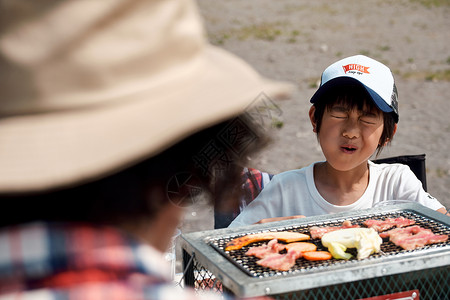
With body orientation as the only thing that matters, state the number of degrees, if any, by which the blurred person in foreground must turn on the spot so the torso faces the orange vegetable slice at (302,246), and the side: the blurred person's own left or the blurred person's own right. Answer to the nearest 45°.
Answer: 0° — they already face it

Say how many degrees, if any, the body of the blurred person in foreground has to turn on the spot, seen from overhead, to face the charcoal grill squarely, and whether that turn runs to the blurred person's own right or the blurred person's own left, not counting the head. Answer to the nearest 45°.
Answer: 0° — they already face it

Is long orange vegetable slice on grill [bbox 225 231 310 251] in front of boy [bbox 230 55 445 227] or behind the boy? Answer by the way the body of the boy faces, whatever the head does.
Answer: in front

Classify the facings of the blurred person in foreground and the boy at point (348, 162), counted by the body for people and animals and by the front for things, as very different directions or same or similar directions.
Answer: very different directions

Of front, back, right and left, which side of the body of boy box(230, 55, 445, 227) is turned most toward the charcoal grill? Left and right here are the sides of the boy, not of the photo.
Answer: front

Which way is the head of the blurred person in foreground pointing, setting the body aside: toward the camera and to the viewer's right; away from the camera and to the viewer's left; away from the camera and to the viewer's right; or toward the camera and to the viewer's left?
away from the camera and to the viewer's right

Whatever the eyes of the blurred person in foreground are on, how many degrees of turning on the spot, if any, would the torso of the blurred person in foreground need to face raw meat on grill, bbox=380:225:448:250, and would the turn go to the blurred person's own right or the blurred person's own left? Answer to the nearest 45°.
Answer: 0° — they already face it

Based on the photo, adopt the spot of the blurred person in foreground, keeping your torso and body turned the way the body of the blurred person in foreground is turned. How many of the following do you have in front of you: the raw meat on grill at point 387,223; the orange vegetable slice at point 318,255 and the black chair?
3

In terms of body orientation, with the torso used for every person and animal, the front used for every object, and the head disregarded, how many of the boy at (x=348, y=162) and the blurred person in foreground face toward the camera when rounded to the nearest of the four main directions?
1

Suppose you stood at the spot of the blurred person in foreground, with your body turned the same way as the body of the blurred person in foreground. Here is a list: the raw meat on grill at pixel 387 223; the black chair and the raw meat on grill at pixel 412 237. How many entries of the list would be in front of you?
3

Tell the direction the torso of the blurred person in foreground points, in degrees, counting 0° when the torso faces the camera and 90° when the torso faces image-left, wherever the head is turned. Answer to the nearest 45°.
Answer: approximately 225°

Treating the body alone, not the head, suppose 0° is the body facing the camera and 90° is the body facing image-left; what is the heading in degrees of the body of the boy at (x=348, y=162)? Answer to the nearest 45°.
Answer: approximately 0°

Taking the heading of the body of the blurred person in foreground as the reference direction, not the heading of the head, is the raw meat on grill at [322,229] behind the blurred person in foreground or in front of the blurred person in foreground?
in front

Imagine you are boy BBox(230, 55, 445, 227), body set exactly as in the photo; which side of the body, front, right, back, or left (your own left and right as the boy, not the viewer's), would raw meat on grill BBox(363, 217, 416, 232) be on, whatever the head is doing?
front
